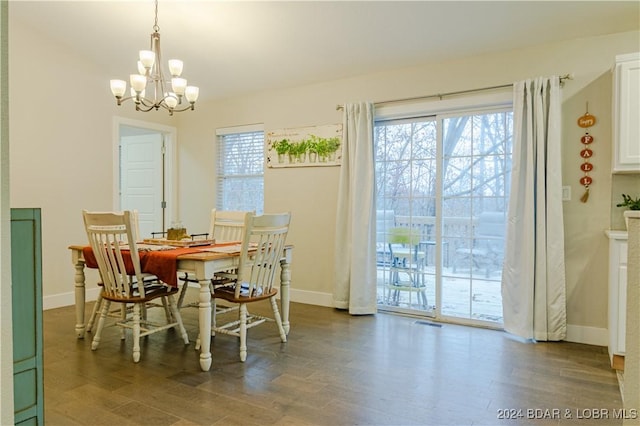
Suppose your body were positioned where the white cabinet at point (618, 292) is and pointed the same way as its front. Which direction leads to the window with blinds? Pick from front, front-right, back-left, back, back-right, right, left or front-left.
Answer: right

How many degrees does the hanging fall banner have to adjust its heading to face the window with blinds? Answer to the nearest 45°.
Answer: approximately 90° to its right

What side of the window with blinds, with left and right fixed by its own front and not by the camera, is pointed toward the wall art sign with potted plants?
left

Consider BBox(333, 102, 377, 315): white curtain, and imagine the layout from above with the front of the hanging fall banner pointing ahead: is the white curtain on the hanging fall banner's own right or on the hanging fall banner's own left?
on the hanging fall banner's own right

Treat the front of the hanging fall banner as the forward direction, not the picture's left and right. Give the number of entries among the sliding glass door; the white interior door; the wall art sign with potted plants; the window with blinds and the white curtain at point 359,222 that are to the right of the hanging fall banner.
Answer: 5

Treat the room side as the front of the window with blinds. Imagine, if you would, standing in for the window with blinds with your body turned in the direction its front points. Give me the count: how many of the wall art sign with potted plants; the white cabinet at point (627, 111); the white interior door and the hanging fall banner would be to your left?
3

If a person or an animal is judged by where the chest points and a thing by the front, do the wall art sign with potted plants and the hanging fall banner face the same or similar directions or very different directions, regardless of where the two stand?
same or similar directions

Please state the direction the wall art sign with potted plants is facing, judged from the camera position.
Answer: facing the viewer and to the left of the viewer

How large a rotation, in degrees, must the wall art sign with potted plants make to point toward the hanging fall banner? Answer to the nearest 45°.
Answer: approximately 90° to its left

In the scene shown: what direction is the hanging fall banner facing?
toward the camera
